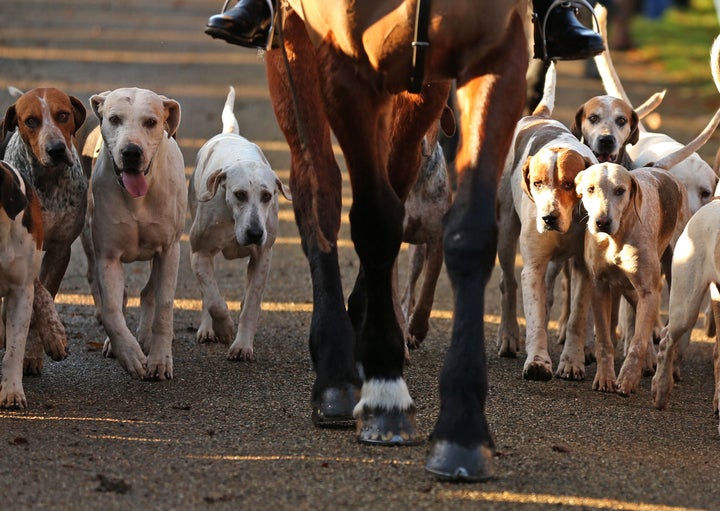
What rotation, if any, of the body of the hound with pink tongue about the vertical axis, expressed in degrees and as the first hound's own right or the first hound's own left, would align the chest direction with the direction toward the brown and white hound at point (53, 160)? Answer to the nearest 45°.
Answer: approximately 135° to the first hound's own right

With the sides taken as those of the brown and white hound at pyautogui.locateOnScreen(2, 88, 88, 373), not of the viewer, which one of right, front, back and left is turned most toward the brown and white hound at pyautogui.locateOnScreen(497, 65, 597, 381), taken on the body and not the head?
left

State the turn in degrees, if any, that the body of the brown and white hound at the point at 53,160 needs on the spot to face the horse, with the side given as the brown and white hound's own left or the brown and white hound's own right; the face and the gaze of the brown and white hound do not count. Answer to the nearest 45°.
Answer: approximately 45° to the brown and white hound's own left

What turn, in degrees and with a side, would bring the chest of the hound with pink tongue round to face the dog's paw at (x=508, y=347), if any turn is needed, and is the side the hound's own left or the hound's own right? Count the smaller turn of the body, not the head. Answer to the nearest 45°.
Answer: approximately 90° to the hound's own left

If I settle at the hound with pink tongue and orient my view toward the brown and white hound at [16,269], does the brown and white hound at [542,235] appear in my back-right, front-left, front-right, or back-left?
back-left

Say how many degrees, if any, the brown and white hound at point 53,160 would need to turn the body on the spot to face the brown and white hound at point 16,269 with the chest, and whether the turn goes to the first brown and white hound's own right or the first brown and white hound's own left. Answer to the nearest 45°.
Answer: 0° — it already faces it

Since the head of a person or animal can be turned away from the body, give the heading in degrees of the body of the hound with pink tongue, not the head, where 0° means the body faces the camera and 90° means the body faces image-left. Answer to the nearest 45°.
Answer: approximately 0°
